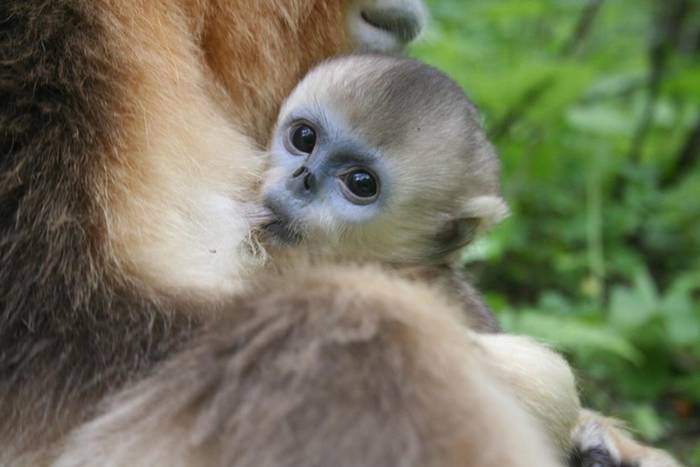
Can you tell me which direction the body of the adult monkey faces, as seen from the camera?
to the viewer's right

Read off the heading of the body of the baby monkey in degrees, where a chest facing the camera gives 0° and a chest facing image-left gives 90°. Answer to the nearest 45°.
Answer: approximately 45°
